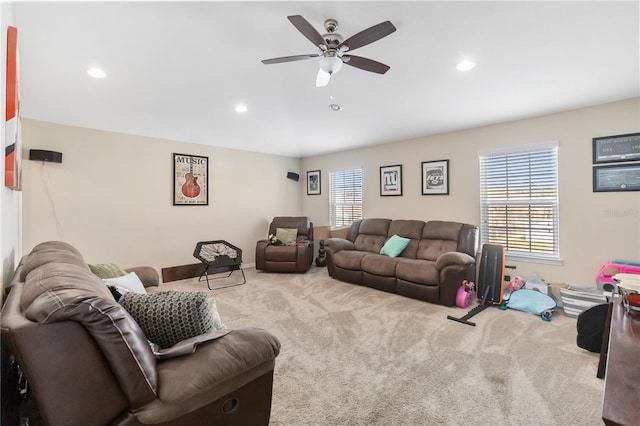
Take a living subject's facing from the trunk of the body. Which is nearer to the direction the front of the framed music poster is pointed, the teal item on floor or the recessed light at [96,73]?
the teal item on floor

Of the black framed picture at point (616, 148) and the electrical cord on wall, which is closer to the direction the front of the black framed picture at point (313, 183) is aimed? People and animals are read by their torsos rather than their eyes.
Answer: the electrical cord on wall

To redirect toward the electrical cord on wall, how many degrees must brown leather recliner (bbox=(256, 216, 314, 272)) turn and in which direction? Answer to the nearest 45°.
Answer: approximately 90° to its right

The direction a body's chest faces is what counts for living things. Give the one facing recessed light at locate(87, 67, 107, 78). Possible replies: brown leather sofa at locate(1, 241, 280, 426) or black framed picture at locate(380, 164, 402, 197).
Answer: the black framed picture

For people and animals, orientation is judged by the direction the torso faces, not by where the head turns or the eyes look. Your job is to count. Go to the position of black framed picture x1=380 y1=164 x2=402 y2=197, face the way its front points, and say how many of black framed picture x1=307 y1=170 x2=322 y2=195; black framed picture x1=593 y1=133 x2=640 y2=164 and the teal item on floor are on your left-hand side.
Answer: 2

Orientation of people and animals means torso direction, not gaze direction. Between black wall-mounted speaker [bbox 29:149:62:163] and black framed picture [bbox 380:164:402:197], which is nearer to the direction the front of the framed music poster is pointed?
the black framed picture

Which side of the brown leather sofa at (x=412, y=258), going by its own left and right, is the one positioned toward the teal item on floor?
left

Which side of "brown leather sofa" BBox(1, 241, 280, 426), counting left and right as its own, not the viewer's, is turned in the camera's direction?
right

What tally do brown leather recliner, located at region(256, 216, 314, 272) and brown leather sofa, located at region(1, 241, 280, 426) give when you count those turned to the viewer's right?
1

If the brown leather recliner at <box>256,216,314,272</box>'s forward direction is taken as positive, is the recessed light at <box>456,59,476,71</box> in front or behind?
in front

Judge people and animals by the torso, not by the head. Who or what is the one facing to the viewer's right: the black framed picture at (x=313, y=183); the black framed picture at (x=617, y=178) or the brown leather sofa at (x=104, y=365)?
the brown leather sofa

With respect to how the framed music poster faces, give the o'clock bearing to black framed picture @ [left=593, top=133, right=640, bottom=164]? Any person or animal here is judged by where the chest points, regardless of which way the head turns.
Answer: The black framed picture is roughly at 12 o'clock from the framed music poster.

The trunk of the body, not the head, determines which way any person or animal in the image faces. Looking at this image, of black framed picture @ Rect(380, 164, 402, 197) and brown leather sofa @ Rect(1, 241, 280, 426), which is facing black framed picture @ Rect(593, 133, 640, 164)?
the brown leather sofa

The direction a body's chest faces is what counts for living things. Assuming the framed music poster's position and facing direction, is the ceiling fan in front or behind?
in front

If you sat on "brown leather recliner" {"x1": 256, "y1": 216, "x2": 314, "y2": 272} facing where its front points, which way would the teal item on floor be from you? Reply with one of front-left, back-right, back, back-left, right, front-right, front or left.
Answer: front-left

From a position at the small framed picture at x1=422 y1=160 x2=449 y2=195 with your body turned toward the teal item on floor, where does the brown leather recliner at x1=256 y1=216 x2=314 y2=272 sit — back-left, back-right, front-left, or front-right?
back-right
